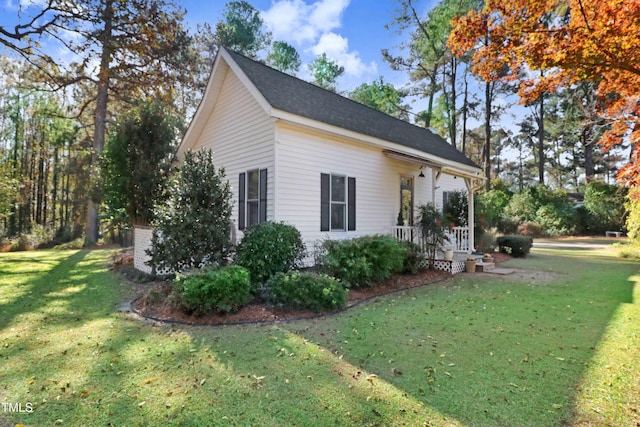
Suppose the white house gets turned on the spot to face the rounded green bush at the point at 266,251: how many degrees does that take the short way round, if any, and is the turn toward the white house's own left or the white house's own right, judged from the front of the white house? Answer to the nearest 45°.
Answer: approximately 45° to the white house's own right

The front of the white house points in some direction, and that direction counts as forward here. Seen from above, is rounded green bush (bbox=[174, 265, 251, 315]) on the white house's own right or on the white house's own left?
on the white house's own right

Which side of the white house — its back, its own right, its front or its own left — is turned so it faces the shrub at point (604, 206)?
left

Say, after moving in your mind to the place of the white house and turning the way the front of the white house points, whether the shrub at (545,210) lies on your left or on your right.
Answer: on your left

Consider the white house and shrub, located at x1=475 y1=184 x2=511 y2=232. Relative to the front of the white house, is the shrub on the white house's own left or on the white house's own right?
on the white house's own left

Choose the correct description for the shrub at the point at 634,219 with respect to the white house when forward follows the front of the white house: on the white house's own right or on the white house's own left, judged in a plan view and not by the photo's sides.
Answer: on the white house's own left

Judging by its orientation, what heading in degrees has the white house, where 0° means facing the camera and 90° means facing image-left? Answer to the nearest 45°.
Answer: approximately 315°

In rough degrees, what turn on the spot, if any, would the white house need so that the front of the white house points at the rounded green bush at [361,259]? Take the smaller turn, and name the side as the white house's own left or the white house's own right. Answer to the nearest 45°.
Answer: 0° — it already faces it

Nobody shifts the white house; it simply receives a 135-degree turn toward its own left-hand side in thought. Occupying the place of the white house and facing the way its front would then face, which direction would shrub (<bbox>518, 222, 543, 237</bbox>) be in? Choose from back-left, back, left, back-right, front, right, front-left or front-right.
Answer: front-right
